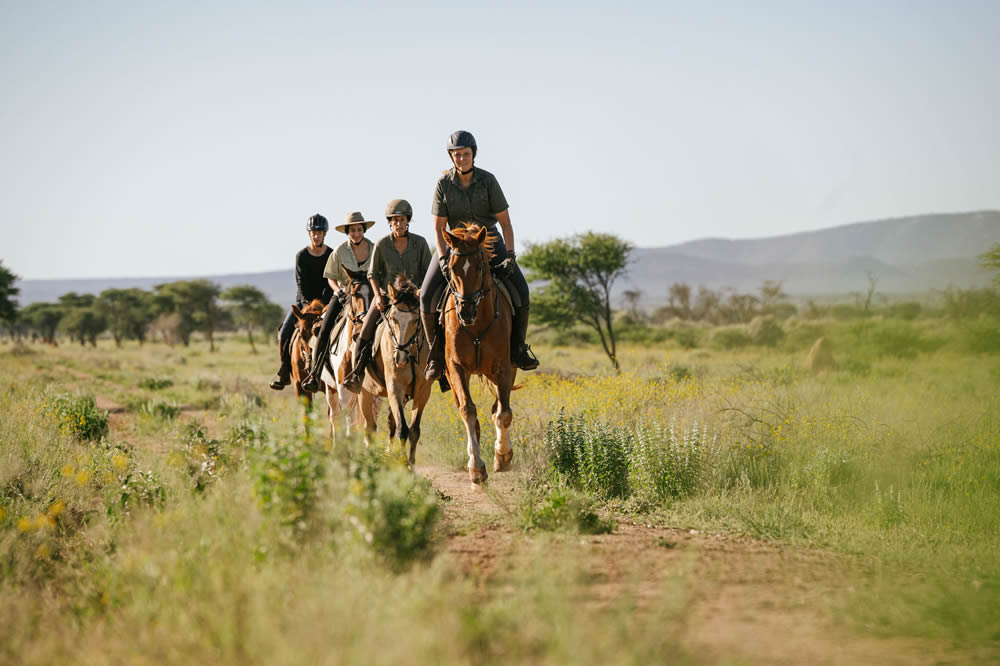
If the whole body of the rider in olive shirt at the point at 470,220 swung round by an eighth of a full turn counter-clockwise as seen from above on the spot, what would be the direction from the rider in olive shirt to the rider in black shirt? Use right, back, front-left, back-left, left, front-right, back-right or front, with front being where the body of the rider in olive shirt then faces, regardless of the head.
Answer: back

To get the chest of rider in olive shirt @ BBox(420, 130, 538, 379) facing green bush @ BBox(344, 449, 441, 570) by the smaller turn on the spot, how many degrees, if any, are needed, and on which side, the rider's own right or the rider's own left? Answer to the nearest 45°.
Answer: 0° — they already face it

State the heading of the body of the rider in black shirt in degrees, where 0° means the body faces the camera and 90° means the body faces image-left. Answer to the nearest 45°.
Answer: approximately 0°

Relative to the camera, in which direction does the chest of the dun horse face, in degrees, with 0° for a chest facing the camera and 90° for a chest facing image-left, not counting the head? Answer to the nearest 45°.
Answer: approximately 0°

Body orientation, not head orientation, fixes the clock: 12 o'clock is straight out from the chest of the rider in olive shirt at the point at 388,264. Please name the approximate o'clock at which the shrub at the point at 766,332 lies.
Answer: The shrub is roughly at 7 o'clock from the rider in olive shirt.

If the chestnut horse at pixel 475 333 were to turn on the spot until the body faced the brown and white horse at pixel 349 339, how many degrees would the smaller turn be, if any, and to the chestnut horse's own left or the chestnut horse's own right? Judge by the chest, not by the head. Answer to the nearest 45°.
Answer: approximately 135° to the chestnut horse's own right

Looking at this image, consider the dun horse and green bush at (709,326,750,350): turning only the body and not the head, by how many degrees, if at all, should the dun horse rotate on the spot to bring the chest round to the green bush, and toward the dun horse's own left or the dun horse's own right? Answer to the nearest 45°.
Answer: approximately 135° to the dun horse's own left

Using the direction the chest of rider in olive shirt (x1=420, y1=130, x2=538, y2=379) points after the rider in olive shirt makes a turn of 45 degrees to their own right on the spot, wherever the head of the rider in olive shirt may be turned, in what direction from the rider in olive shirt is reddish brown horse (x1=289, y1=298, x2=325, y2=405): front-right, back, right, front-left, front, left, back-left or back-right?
right

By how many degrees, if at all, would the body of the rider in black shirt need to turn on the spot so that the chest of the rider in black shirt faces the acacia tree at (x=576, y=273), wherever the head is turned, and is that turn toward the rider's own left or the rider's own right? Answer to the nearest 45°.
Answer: approximately 135° to the rider's own left

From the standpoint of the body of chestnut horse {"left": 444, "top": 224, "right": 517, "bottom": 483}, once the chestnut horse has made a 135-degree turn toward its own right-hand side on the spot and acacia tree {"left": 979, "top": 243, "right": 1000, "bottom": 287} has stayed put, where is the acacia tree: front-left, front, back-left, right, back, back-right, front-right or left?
right

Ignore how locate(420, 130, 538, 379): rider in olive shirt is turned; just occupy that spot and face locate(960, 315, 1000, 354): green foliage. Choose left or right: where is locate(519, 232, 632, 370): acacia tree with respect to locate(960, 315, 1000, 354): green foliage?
left
